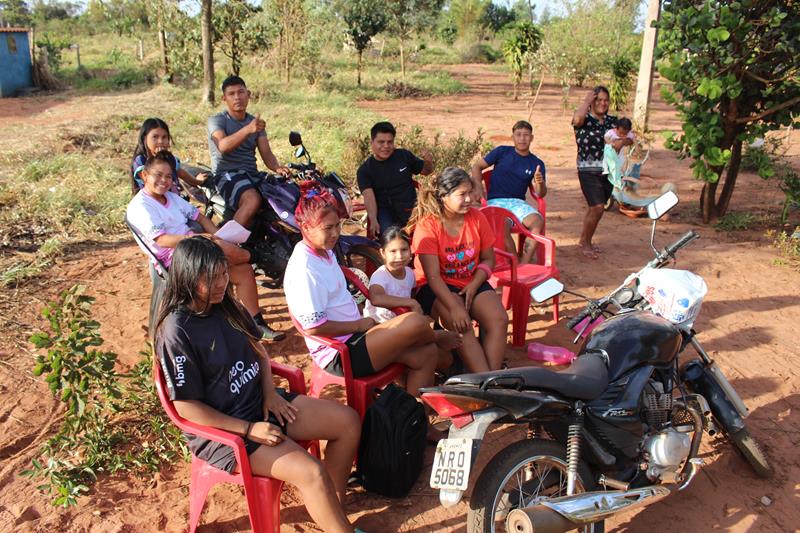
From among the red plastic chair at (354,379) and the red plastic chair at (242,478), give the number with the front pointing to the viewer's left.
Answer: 0

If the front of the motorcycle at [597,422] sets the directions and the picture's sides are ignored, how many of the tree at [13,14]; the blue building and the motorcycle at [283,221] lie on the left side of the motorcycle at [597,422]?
3

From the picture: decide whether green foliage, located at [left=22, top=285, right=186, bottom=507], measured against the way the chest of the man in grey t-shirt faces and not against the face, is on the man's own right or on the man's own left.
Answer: on the man's own right

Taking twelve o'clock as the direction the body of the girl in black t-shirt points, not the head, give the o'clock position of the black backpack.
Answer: The black backpack is roughly at 10 o'clock from the girl in black t-shirt.

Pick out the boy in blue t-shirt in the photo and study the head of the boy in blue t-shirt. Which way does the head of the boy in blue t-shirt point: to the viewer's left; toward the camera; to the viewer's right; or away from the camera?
toward the camera

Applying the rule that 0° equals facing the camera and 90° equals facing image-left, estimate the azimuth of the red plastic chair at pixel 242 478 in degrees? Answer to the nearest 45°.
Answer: approximately 315°

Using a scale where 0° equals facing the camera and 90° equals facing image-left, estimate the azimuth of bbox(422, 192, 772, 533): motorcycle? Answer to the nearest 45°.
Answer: approximately 225°

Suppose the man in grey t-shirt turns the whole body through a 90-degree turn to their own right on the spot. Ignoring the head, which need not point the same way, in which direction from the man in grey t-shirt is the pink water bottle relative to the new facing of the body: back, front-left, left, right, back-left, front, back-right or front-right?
left

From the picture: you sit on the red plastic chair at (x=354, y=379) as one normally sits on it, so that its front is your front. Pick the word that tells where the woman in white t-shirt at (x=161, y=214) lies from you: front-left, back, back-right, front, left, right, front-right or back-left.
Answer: back

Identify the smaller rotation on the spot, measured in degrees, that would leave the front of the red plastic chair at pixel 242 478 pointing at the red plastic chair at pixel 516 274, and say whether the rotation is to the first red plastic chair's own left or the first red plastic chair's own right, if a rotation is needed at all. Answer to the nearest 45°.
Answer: approximately 90° to the first red plastic chair's own left

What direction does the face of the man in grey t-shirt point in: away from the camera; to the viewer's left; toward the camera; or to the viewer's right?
toward the camera

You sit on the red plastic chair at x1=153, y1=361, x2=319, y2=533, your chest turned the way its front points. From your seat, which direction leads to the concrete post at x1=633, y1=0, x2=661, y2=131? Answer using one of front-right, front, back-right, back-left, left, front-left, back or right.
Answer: left

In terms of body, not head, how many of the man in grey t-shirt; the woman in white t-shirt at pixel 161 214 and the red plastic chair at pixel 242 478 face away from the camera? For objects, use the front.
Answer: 0

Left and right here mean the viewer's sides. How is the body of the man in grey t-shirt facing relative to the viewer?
facing the viewer and to the right of the viewer

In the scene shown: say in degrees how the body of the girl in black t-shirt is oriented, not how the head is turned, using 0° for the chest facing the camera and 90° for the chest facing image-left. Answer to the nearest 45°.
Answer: approximately 315°
